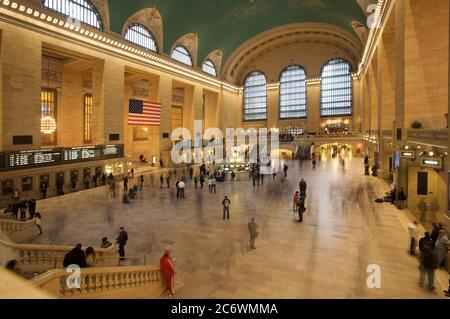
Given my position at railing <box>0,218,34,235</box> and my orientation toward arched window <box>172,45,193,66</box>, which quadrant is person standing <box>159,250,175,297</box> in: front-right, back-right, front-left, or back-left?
back-right

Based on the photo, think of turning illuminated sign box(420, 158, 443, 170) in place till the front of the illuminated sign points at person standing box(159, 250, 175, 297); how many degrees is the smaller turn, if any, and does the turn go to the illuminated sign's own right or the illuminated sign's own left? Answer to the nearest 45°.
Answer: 0° — it already faces them

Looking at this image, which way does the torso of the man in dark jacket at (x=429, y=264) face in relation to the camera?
away from the camera

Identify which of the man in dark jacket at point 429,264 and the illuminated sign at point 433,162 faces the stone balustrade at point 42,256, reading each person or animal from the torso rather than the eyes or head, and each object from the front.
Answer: the illuminated sign

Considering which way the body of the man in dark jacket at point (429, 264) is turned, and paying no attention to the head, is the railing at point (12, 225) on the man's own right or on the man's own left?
on the man's own left

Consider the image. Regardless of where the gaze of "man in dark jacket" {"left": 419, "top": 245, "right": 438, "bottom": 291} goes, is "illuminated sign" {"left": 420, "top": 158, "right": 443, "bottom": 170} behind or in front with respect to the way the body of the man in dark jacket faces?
in front

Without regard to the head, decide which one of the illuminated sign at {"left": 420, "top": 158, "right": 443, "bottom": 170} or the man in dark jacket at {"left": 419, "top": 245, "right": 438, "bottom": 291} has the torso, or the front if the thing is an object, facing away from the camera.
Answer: the man in dark jacket

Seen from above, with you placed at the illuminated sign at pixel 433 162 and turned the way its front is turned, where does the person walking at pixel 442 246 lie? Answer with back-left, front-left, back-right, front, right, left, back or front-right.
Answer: front-left

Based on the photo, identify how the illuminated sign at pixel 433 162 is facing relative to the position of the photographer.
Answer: facing the viewer and to the left of the viewer

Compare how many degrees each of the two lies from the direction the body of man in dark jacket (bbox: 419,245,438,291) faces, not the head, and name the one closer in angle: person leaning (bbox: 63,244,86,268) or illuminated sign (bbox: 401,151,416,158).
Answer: the illuminated sign

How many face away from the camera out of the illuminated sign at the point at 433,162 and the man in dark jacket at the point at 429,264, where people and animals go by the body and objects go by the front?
1

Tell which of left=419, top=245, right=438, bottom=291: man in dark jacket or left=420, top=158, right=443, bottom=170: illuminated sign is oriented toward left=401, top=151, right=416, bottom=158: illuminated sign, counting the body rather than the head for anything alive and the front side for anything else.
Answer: the man in dark jacket
